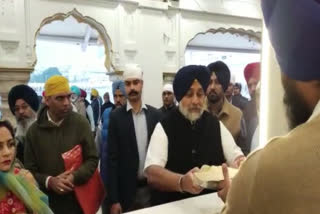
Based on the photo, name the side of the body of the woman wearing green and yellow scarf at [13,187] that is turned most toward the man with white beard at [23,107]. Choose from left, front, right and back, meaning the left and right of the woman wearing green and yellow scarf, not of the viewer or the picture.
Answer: back

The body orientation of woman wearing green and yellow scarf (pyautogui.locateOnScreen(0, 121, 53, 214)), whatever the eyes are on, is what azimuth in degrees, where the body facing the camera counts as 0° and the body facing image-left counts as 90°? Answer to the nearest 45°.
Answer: approximately 0°

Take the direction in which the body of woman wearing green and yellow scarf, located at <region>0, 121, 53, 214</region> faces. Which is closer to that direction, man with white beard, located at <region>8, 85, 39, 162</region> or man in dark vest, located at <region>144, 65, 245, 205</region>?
the man in dark vest

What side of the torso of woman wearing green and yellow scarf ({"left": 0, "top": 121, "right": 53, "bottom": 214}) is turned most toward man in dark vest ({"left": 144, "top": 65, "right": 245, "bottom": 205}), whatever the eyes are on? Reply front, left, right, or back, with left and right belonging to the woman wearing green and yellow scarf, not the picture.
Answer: left

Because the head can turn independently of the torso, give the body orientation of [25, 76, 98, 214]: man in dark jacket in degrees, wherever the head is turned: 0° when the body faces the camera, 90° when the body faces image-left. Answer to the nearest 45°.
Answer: approximately 315°
